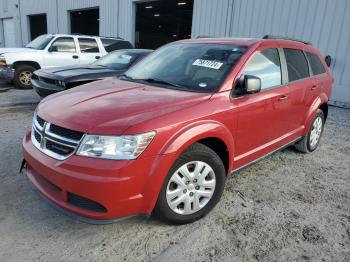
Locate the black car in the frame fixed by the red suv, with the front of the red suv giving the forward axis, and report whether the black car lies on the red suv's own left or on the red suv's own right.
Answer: on the red suv's own right

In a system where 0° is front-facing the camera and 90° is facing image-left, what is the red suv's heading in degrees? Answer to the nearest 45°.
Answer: approximately 45°

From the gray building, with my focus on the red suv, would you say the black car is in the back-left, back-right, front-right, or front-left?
front-right

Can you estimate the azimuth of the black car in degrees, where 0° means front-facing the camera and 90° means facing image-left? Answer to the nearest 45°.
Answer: approximately 45°

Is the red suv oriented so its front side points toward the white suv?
no

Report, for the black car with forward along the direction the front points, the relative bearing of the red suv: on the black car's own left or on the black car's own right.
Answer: on the black car's own left

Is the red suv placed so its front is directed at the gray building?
no

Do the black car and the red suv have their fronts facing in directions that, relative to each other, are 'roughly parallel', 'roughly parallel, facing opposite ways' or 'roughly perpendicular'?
roughly parallel

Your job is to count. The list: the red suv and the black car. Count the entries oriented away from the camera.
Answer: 0
